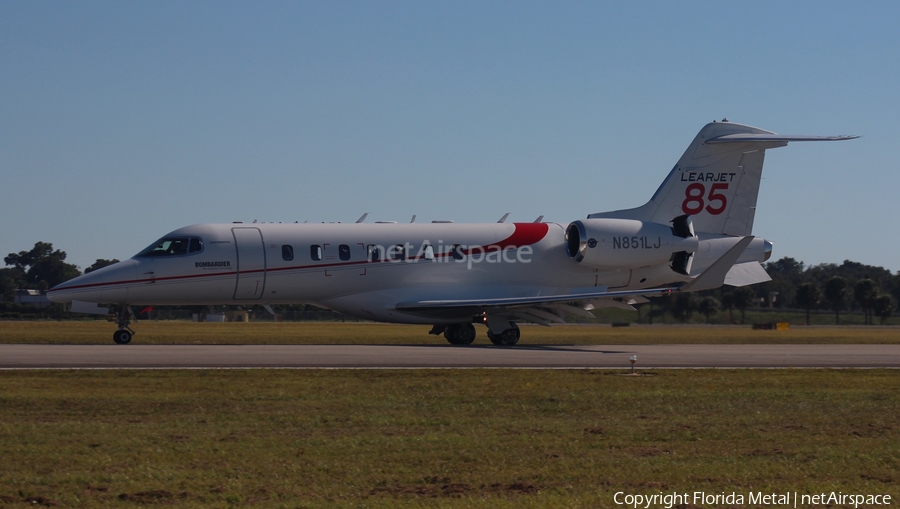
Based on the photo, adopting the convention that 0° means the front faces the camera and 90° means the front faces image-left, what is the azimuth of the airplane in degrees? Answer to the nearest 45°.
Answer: approximately 90°
